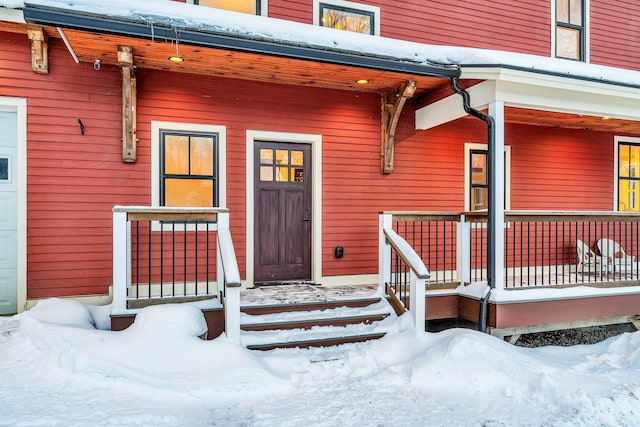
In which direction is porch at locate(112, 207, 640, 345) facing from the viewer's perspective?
toward the camera

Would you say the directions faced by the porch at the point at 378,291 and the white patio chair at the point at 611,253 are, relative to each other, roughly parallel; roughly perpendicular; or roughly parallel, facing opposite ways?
roughly perpendicular
